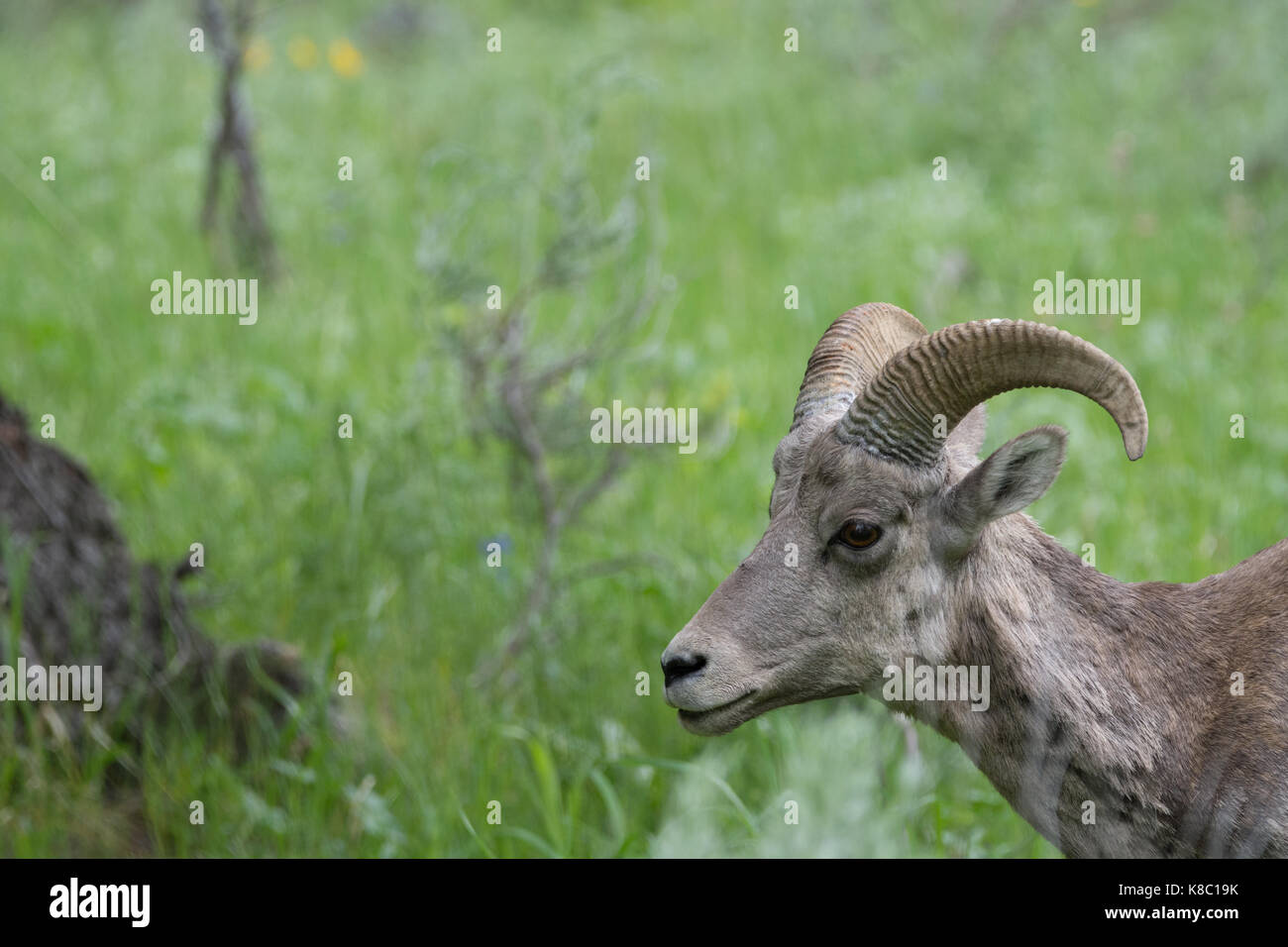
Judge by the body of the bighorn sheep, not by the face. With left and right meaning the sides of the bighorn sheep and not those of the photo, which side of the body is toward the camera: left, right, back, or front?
left
